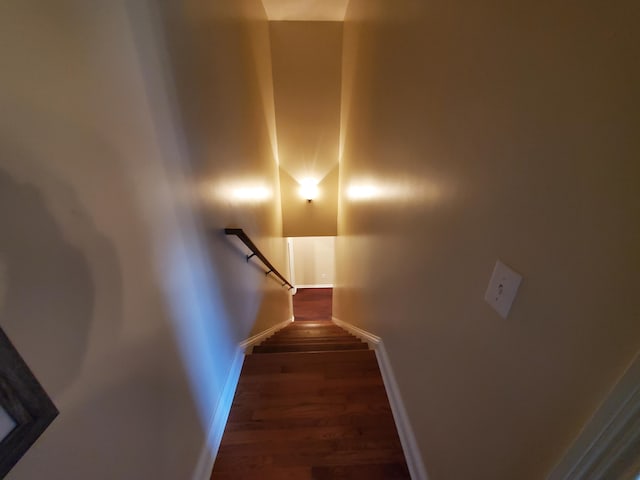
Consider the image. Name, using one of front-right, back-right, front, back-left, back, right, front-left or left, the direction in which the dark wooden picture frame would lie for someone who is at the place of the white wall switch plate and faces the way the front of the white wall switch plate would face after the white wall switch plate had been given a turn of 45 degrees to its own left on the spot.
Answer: front-right

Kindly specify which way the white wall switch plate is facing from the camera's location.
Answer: facing the viewer and to the left of the viewer
